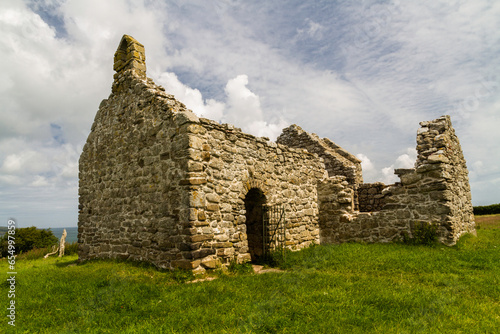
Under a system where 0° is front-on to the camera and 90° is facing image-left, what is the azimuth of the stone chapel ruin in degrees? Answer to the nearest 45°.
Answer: approximately 315°
